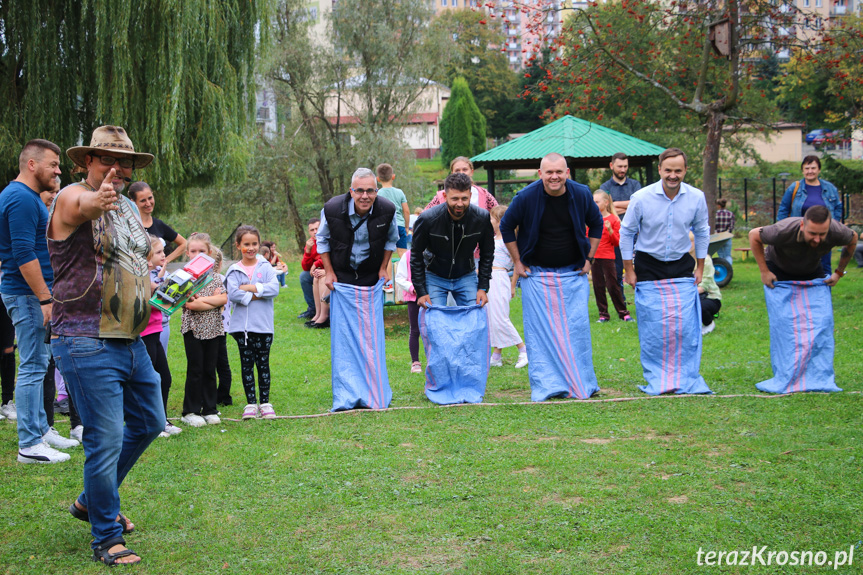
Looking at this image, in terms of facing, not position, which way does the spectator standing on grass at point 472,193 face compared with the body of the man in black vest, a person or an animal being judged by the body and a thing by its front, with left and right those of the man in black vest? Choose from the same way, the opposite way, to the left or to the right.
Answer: the same way

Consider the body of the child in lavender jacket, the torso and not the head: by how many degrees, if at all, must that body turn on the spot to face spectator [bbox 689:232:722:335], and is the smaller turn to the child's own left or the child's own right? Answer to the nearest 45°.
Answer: approximately 135° to the child's own left

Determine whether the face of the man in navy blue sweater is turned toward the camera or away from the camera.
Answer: toward the camera

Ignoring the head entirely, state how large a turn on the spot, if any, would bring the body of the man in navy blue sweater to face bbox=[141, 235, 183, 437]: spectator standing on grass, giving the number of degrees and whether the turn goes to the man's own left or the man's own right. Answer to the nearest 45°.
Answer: approximately 45° to the man's own right

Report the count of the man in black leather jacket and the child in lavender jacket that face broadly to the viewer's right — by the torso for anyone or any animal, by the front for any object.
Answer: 0

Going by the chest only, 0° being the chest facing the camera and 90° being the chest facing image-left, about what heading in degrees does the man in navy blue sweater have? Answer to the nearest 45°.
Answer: approximately 0°

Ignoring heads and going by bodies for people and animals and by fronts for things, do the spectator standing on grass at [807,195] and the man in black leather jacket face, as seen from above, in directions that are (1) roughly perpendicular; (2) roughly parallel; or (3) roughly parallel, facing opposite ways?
roughly parallel

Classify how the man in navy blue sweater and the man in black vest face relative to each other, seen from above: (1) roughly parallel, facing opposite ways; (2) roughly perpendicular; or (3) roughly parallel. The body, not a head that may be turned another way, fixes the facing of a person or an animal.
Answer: roughly parallel

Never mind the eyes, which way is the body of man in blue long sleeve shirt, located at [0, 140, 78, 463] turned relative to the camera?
to the viewer's right

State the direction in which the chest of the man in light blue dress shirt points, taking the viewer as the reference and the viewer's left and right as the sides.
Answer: facing the viewer

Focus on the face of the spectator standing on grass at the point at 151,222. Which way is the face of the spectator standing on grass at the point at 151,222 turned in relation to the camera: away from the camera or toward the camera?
toward the camera

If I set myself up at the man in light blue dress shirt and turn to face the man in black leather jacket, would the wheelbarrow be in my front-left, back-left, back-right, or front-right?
back-right

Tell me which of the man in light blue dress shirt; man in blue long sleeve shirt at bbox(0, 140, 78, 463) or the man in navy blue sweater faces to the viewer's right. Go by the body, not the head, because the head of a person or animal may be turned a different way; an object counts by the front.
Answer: the man in blue long sleeve shirt

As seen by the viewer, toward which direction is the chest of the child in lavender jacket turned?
toward the camera

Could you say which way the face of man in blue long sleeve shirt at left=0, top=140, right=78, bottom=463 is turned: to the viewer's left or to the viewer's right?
to the viewer's right

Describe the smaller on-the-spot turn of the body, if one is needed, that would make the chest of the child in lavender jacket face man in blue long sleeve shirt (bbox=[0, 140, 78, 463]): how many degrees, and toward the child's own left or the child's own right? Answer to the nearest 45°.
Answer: approximately 45° to the child's own right

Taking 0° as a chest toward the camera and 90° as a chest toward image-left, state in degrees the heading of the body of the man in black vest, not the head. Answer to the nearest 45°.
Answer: approximately 0°

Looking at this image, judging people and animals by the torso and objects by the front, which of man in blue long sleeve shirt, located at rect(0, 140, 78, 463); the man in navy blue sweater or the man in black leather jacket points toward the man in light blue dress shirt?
the man in blue long sleeve shirt
